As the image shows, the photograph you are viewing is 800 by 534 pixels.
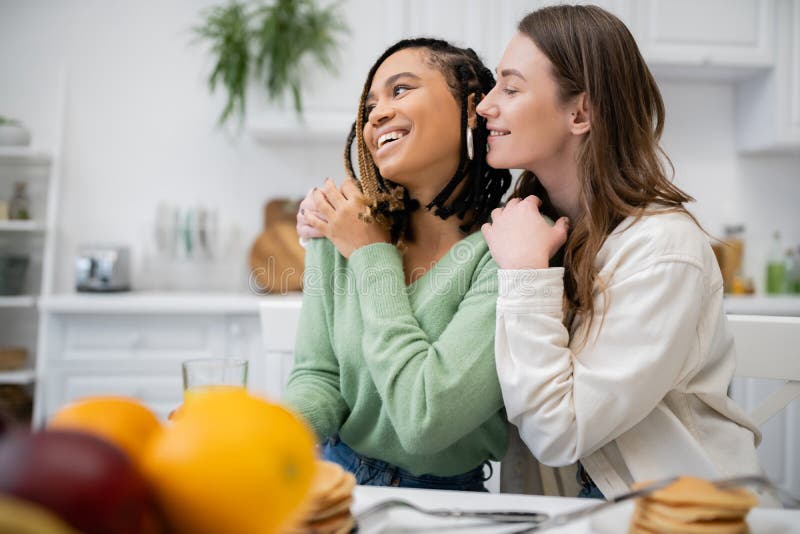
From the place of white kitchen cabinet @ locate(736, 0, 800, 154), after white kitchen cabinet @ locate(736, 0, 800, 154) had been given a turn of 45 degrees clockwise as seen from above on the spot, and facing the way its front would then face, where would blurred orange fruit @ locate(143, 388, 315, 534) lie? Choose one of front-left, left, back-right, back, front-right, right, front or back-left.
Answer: front-left

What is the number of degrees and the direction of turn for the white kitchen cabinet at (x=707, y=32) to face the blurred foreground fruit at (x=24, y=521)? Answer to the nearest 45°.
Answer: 0° — it already faces it

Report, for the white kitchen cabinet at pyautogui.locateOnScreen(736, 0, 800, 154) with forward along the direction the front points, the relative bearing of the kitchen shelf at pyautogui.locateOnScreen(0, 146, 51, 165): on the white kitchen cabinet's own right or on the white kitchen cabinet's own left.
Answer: on the white kitchen cabinet's own right

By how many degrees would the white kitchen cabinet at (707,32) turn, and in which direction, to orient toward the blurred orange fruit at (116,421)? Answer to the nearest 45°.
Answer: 0° — it already faces it

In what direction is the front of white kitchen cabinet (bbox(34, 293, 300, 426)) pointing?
toward the camera

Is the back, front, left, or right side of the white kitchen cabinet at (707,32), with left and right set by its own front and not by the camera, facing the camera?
front

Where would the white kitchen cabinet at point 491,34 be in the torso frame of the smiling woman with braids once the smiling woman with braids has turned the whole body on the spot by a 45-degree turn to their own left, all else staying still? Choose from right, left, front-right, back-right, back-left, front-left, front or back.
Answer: back

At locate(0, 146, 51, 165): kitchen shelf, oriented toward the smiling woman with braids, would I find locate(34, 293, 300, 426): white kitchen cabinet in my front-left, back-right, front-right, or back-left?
front-left

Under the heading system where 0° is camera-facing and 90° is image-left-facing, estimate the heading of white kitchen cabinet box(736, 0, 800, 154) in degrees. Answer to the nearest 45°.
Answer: approximately 0°

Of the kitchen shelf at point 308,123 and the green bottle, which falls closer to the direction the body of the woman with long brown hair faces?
the kitchen shelf

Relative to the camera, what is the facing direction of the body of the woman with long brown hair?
to the viewer's left

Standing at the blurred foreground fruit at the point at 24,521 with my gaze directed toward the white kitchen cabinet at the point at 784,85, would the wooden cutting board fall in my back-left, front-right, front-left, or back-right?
front-left

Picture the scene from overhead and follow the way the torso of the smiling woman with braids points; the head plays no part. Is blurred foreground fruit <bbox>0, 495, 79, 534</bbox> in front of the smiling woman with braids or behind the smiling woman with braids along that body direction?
in front
